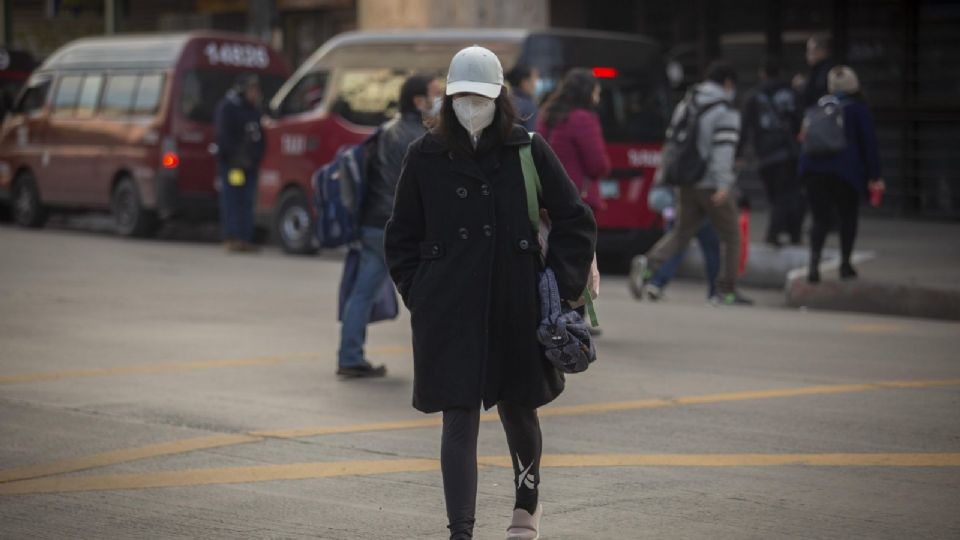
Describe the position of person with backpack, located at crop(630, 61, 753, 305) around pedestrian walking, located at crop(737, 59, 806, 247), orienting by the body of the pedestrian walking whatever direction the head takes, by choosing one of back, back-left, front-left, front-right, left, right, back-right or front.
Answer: back

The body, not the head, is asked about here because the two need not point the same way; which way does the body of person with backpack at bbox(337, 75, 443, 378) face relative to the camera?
to the viewer's right

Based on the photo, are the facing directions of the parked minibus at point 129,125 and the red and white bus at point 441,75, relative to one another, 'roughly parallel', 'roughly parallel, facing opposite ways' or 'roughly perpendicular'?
roughly parallel

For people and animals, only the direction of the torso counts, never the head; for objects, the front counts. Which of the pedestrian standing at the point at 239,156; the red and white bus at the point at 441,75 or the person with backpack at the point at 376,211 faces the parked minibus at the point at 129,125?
the red and white bus

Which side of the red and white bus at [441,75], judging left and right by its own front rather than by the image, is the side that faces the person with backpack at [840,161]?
back

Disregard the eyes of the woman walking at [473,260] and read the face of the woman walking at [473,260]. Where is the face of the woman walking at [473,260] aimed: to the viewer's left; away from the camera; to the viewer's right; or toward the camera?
toward the camera

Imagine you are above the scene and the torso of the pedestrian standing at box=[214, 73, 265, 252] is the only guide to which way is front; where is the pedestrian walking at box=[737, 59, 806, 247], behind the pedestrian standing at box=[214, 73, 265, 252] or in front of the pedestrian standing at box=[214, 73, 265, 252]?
in front

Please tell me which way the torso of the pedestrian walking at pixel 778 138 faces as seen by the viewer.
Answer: away from the camera

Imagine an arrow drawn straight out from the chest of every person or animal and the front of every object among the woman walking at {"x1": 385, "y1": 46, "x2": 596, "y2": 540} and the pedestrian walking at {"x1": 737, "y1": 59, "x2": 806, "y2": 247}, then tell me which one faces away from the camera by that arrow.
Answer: the pedestrian walking

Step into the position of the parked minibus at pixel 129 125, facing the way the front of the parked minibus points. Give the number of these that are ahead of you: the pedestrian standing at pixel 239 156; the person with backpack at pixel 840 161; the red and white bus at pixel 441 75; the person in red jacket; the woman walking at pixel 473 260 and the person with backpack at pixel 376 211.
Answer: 0

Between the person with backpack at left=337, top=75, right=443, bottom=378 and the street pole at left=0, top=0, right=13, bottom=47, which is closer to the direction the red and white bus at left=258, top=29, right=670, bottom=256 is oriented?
the street pole

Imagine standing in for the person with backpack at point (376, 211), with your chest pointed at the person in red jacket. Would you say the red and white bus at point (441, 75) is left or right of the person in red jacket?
left

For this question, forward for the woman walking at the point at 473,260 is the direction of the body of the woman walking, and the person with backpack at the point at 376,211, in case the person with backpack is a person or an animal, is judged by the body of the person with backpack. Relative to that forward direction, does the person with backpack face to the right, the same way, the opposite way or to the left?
to the left

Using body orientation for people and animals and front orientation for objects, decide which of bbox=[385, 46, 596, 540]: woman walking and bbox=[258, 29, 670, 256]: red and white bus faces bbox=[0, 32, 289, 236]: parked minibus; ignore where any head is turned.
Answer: the red and white bus

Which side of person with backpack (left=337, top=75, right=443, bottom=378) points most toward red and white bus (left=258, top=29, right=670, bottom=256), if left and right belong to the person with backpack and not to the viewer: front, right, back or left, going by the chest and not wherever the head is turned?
left

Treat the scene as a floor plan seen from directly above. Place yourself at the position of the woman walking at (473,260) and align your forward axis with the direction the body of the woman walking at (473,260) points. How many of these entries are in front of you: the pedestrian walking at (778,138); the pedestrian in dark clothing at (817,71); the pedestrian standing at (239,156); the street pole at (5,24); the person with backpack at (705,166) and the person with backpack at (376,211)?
0

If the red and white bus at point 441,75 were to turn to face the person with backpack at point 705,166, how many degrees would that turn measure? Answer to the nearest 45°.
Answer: approximately 180°
